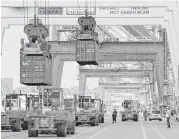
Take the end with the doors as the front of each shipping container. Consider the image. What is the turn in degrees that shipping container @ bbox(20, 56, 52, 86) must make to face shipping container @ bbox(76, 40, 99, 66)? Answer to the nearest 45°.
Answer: approximately 135° to its left

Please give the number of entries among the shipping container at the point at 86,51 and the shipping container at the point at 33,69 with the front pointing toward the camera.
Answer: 2

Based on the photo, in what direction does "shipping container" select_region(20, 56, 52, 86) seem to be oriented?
toward the camera

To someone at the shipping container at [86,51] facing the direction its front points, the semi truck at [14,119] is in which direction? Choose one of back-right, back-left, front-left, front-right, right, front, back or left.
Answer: front-right

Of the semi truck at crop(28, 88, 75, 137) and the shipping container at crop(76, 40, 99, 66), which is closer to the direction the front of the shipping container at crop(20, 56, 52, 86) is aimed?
the semi truck

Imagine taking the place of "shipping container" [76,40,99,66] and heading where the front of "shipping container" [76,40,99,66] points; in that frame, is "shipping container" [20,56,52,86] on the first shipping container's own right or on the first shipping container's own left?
on the first shipping container's own right

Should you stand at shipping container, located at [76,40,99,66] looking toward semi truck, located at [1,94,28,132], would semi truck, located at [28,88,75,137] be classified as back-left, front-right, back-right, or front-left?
front-left

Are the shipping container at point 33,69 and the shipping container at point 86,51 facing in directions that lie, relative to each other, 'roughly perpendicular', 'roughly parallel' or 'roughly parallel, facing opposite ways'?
roughly parallel

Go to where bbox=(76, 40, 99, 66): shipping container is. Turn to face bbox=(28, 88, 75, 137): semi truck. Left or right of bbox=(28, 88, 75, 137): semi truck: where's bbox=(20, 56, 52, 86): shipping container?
right

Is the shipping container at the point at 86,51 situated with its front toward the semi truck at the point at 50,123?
yes

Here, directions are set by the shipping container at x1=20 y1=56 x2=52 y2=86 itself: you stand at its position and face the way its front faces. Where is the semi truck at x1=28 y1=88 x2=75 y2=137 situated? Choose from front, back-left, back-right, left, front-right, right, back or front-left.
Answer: front
